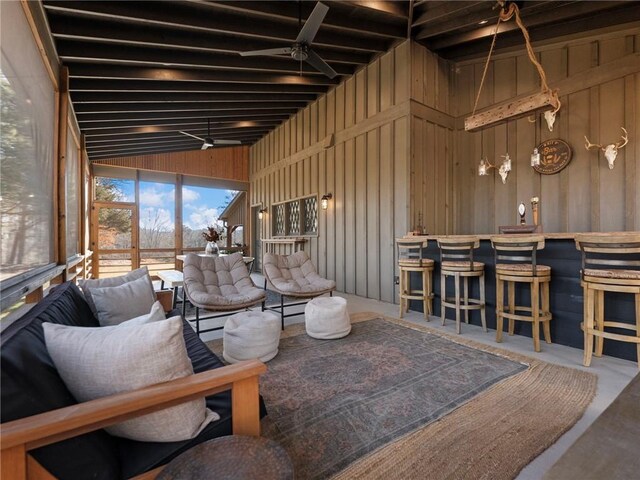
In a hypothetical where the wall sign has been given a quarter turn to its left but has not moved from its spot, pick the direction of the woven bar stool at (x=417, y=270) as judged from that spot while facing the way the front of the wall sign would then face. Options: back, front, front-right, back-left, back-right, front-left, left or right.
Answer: back-right

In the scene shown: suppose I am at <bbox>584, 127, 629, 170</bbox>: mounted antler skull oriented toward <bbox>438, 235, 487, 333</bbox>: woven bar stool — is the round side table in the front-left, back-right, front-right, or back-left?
front-left

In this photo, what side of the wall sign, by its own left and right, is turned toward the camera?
front

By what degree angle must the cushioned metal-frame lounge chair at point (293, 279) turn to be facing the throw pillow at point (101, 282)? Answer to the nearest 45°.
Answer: approximately 90° to its right

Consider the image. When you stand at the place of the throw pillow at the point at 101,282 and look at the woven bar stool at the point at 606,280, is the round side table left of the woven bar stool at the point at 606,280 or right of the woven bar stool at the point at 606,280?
right

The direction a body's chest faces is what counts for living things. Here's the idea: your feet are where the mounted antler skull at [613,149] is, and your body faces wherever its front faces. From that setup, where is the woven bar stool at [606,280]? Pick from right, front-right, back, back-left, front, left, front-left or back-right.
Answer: front

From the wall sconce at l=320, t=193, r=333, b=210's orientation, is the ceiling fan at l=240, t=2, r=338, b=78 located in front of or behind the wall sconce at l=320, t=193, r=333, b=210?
in front

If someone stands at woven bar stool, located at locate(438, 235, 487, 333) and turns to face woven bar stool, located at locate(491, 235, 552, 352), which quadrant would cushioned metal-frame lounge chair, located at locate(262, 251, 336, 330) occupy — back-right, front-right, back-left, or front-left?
back-right

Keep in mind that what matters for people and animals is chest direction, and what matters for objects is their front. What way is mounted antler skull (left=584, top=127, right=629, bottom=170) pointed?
toward the camera

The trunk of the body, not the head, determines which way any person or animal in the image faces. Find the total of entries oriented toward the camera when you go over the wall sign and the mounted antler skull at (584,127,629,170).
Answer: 2
